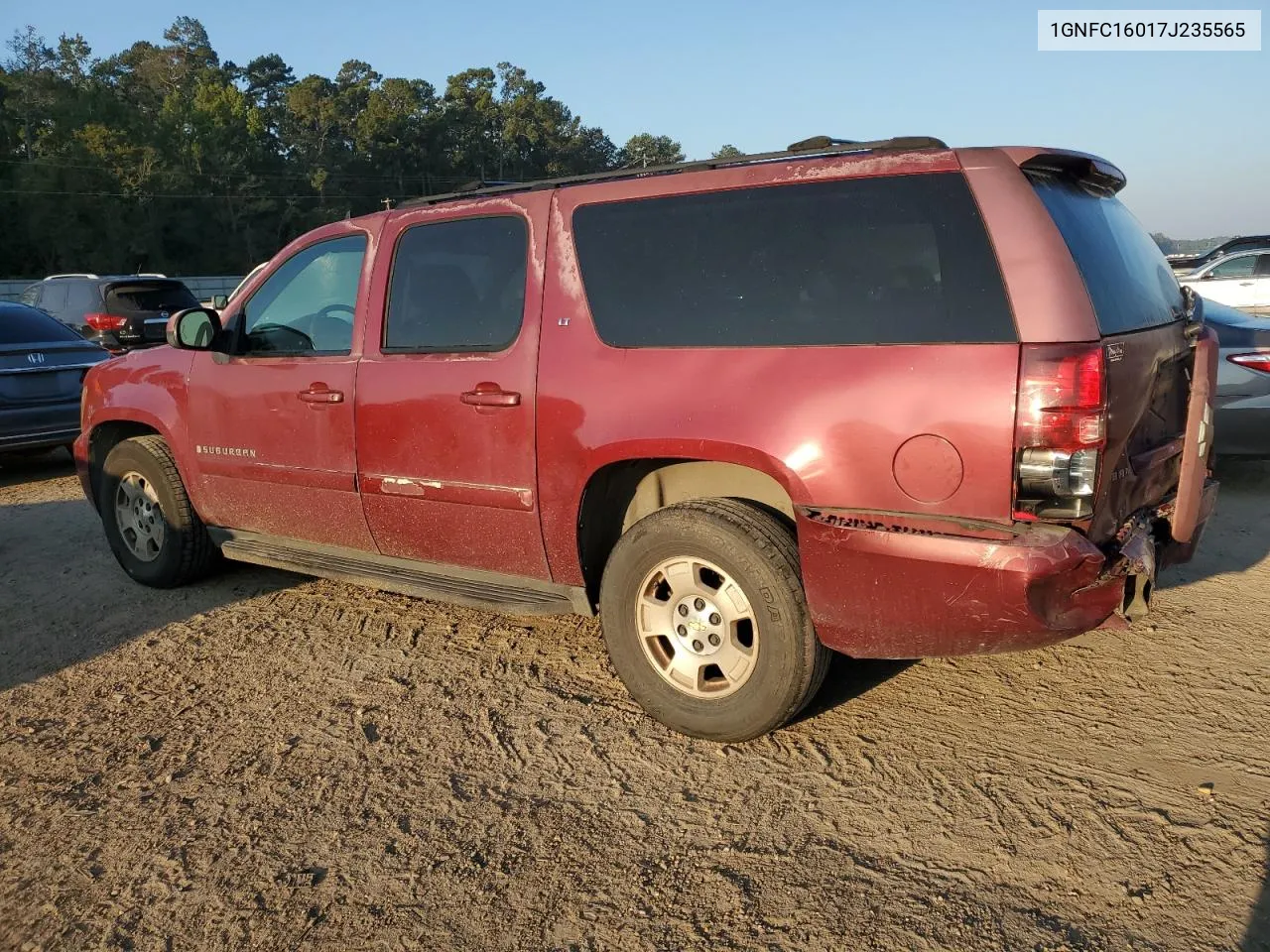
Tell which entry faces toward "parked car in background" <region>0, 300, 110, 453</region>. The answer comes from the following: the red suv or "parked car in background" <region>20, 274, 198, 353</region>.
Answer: the red suv

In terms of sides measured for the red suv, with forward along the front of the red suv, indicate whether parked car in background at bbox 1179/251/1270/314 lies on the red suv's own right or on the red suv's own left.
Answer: on the red suv's own right

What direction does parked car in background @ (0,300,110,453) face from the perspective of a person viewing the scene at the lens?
facing away from the viewer and to the left of the viewer

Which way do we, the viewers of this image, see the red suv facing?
facing away from the viewer and to the left of the viewer

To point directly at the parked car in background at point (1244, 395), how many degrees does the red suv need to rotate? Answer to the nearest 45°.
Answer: approximately 90° to its right

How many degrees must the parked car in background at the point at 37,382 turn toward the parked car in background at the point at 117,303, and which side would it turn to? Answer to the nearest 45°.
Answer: approximately 45° to its right

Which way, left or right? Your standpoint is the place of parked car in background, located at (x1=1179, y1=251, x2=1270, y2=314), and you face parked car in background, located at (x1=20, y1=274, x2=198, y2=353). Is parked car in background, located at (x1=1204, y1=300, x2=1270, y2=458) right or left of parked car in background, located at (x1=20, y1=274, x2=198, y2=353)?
left

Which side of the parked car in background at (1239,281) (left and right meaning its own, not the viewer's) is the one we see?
left
